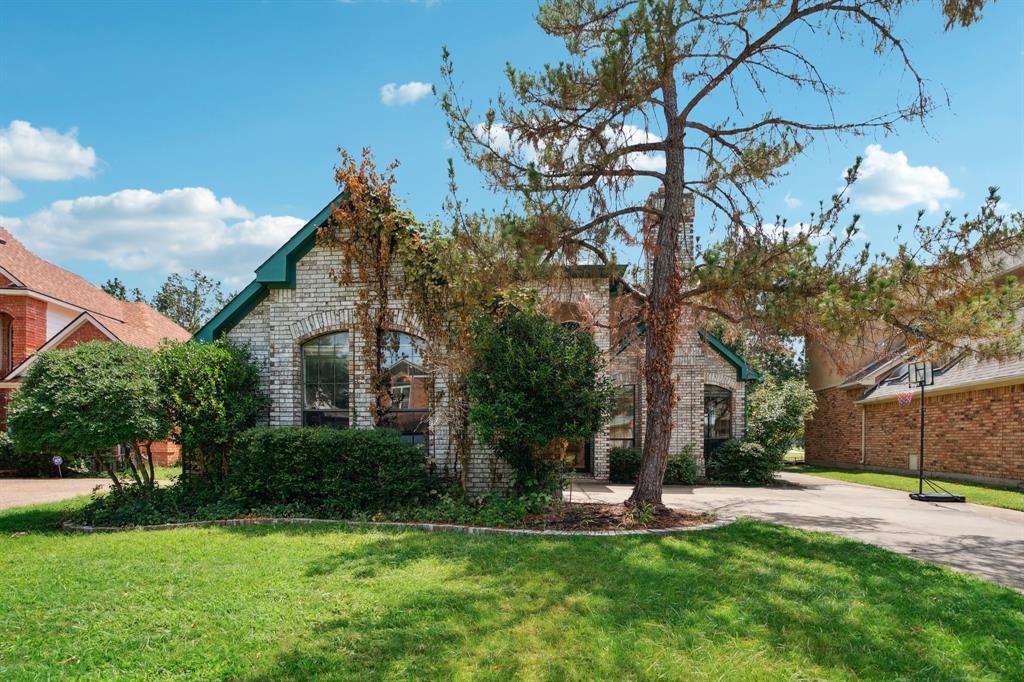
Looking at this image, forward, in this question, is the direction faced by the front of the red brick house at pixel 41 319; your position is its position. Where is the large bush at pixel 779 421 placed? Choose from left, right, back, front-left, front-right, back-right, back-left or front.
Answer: front-left

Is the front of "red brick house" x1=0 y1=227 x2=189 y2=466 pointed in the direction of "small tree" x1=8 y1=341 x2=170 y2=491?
yes

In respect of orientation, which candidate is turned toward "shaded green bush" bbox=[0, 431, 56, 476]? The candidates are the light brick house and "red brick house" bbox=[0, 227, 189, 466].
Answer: the red brick house

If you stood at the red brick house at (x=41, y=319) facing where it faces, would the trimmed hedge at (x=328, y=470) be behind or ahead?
ahead

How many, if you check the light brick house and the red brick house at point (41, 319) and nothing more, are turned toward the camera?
2

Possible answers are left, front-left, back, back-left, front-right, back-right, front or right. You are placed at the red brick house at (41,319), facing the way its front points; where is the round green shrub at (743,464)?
front-left
